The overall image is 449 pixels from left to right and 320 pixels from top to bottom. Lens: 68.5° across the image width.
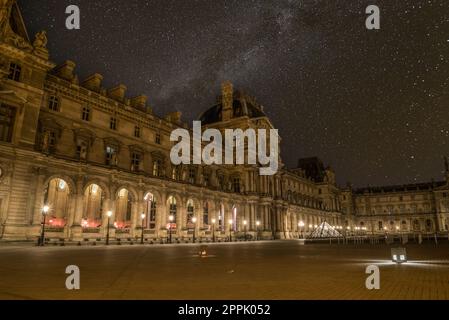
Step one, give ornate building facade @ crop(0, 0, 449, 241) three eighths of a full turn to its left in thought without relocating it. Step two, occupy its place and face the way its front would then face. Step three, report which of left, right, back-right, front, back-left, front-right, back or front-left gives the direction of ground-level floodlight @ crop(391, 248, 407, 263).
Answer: back-right

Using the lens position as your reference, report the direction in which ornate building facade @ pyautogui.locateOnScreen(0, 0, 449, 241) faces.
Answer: facing the viewer and to the right of the viewer
